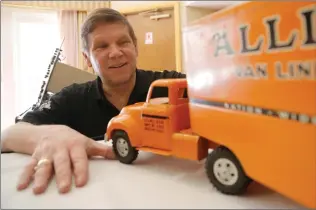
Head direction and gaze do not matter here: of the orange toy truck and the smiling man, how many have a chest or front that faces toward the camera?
1

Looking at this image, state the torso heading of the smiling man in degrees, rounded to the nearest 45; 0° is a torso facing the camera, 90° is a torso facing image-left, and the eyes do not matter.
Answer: approximately 0°
